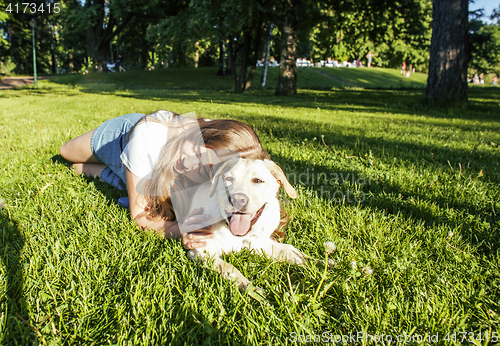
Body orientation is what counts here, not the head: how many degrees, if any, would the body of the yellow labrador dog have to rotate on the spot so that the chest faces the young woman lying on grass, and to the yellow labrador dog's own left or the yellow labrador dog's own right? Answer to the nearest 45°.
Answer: approximately 135° to the yellow labrador dog's own right

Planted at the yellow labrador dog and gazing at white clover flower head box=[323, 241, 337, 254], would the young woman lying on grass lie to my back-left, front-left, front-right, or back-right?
back-left

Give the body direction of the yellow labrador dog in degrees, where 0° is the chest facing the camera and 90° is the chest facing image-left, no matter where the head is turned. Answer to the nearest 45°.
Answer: approximately 0°
